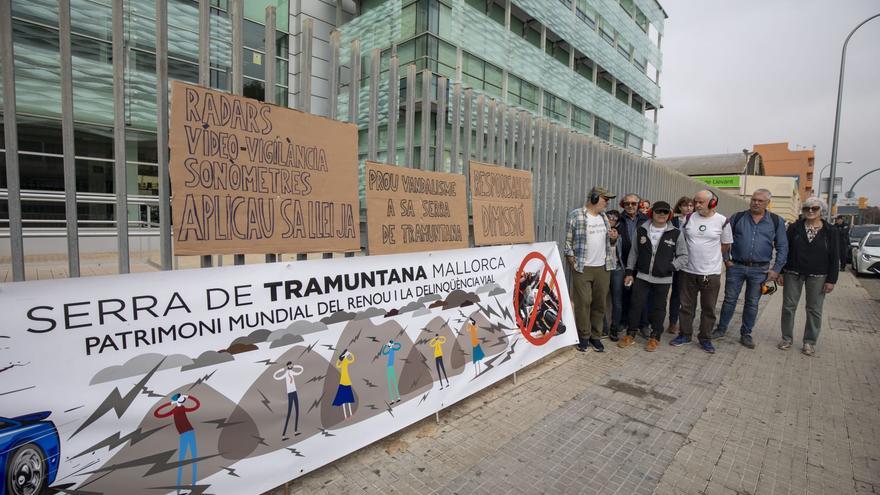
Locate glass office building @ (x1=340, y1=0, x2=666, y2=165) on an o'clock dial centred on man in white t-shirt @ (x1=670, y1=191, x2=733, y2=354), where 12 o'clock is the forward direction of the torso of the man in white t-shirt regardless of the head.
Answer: The glass office building is roughly at 5 o'clock from the man in white t-shirt.

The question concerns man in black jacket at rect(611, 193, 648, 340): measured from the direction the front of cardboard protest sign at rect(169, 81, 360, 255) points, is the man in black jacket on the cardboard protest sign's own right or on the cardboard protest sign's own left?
on the cardboard protest sign's own left

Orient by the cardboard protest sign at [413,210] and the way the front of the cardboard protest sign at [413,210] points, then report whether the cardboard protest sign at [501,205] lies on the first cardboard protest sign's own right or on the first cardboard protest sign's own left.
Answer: on the first cardboard protest sign's own left

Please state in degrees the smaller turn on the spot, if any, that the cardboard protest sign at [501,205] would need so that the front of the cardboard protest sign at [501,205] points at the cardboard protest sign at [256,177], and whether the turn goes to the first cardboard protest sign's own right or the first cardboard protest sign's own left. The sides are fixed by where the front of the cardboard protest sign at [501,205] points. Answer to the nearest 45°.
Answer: approximately 90° to the first cardboard protest sign's own right

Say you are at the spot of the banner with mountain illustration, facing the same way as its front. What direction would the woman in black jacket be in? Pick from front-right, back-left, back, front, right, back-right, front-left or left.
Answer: front-left

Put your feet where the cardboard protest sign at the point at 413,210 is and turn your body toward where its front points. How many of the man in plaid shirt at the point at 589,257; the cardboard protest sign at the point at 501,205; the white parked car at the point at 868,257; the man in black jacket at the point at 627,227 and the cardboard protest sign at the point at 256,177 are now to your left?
4

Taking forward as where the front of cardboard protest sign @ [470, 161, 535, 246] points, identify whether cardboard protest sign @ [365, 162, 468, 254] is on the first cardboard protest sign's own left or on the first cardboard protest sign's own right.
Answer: on the first cardboard protest sign's own right

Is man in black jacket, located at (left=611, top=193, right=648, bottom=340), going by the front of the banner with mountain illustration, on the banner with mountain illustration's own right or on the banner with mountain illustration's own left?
on the banner with mountain illustration's own left
